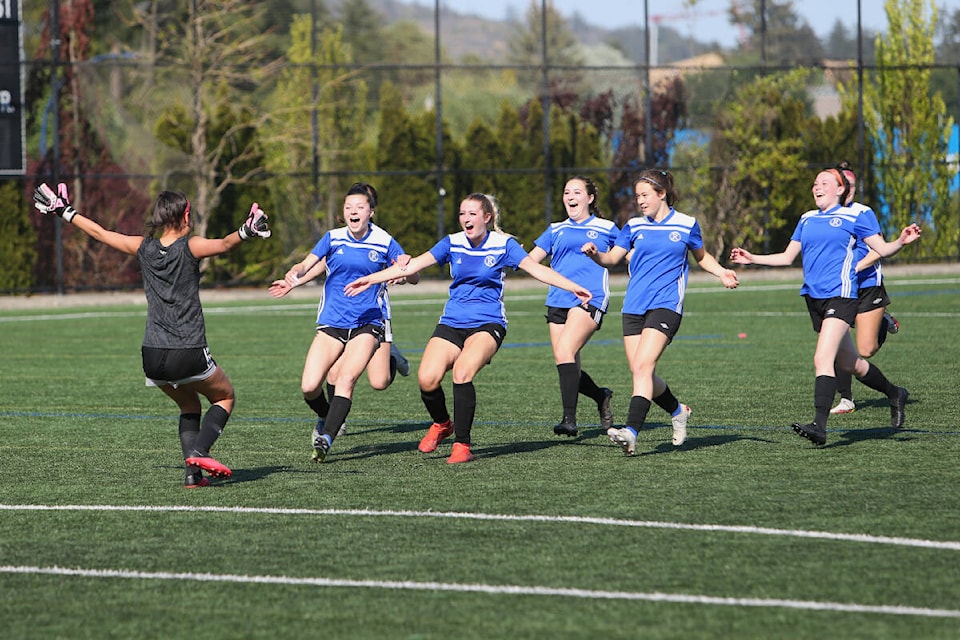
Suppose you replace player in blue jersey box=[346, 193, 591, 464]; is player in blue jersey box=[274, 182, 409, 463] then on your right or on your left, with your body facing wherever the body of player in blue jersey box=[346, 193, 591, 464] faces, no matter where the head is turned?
on your right

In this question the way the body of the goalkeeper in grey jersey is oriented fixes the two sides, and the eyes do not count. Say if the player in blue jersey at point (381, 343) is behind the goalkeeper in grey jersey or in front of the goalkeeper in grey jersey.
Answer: in front

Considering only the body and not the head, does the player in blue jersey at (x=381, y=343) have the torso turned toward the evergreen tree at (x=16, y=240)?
no

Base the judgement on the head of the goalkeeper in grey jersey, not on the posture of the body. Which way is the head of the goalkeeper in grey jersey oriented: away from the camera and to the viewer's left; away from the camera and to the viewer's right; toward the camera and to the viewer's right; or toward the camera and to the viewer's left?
away from the camera and to the viewer's right

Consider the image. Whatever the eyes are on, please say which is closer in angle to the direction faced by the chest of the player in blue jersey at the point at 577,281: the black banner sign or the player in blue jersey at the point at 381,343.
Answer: the player in blue jersey

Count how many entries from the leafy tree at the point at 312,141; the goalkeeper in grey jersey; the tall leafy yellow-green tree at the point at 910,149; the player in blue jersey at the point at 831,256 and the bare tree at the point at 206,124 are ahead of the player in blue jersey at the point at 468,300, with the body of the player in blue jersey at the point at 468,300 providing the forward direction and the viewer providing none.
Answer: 1

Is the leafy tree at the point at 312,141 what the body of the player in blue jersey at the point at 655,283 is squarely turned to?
no

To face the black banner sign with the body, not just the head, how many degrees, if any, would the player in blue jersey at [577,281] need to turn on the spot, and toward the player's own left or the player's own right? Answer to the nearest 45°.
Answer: approximately 90° to the player's own right

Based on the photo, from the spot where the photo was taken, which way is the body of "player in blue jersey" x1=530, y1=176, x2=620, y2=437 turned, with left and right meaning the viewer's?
facing the viewer and to the left of the viewer

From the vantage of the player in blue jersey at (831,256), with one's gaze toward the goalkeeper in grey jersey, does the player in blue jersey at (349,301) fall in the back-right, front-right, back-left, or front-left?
front-right

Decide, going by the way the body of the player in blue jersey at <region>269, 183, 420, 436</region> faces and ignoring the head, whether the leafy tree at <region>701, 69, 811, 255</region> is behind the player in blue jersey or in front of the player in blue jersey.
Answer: behind

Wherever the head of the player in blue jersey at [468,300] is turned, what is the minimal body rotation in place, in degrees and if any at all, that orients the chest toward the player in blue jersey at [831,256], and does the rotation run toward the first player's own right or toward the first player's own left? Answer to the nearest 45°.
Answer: approximately 135° to the first player's own left

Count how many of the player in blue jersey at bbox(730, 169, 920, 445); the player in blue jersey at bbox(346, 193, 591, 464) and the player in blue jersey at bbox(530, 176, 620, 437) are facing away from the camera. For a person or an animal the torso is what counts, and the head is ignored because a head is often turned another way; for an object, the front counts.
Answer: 0

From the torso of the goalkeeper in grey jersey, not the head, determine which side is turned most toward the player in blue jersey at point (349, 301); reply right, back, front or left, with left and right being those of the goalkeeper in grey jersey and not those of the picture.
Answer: front

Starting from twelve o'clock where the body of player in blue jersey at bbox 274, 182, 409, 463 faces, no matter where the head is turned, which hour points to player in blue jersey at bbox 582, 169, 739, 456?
player in blue jersey at bbox 582, 169, 739, 456 is roughly at 8 o'clock from player in blue jersey at bbox 274, 182, 409, 463.

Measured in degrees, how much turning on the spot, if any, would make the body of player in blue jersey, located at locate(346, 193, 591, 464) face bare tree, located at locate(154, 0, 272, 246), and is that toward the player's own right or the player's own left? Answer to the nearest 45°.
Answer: approximately 135° to the player's own right

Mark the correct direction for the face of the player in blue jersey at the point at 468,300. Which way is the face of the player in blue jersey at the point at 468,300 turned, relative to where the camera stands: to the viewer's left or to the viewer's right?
to the viewer's left

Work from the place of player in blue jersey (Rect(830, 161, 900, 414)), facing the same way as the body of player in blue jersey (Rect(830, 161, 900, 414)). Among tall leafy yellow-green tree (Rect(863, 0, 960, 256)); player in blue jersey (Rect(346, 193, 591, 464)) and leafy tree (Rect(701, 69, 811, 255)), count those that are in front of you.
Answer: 1

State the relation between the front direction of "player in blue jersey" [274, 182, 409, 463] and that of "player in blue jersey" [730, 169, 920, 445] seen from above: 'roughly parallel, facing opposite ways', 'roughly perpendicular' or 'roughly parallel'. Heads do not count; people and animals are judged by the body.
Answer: roughly parallel
